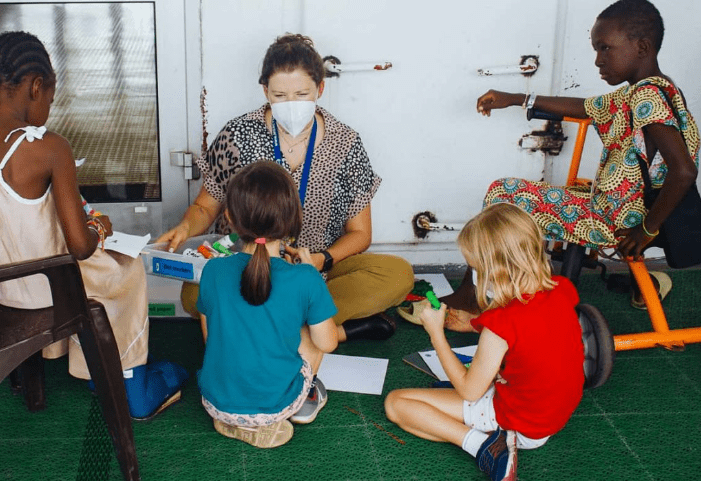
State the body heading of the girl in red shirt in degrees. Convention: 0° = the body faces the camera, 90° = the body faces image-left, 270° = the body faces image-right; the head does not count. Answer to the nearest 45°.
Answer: approximately 135°

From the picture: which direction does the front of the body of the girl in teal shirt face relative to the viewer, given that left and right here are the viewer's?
facing away from the viewer

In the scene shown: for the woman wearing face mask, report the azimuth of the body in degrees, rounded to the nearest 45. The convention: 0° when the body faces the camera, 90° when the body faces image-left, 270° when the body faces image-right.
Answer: approximately 0°

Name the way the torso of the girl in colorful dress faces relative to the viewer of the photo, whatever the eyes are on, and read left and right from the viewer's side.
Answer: facing to the left of the viewer

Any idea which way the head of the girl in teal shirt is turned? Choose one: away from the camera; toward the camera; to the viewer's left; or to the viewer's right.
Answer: away from the camera

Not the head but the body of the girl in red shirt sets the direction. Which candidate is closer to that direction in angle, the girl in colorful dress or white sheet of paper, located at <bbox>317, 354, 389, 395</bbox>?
the white sheet of paper

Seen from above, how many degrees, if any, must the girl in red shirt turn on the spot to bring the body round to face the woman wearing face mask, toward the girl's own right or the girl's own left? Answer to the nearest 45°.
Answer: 0° — they already face them

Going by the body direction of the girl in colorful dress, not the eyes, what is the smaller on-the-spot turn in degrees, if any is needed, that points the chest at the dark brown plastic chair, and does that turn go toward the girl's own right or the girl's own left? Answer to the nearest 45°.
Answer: approximately 45° to the girl's own left

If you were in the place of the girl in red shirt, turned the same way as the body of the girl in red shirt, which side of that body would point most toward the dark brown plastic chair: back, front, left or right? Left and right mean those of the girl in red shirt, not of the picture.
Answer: left

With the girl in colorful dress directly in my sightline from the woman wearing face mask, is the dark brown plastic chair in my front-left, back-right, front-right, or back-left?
back-right

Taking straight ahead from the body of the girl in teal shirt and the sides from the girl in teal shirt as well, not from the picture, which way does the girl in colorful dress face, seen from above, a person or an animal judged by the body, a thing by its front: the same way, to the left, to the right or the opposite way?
to the left

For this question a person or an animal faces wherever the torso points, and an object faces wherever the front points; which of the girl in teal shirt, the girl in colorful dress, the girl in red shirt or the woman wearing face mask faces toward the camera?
the woman wearing face mask

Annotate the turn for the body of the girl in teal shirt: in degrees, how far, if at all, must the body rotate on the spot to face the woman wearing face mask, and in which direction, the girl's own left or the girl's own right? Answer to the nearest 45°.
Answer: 0° — they already face them

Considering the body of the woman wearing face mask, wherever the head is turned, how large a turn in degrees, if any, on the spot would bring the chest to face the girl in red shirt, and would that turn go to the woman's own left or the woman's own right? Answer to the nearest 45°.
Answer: approximately 45° to the woman's own left
